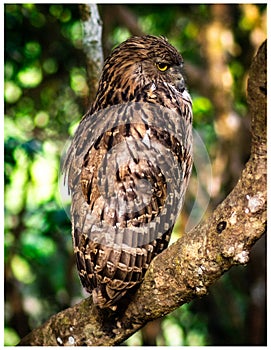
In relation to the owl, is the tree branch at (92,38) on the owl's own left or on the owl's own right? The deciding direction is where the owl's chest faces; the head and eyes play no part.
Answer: on the owl's own left

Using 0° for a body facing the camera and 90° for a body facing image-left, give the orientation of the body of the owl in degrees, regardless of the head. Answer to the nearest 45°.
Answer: approximately 225°
